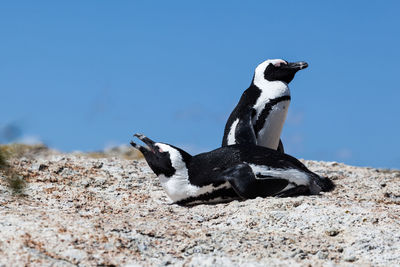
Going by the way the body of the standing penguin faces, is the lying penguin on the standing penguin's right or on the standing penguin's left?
on the standing penguin's right
